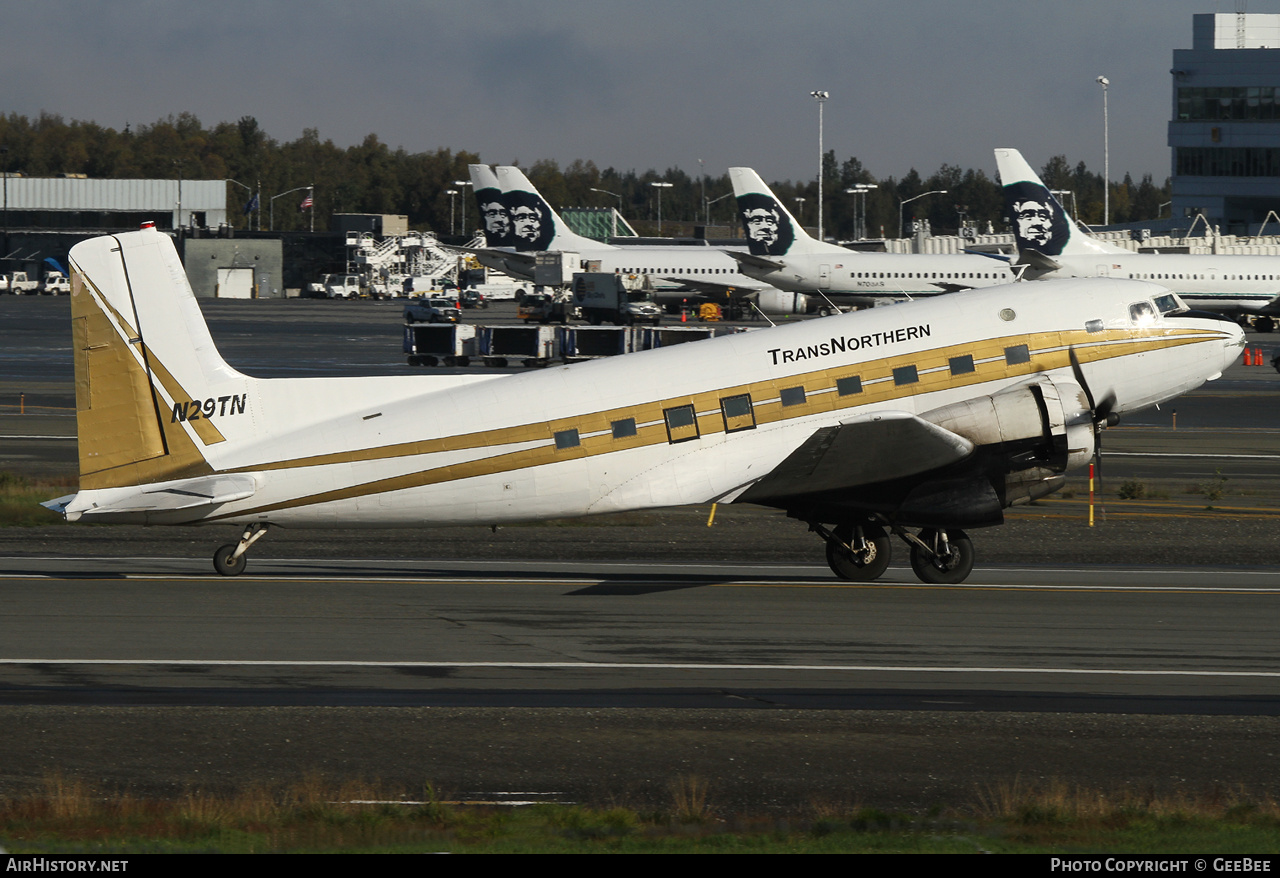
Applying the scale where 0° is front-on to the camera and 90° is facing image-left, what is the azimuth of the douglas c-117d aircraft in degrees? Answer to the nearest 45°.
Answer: approximately 270°
